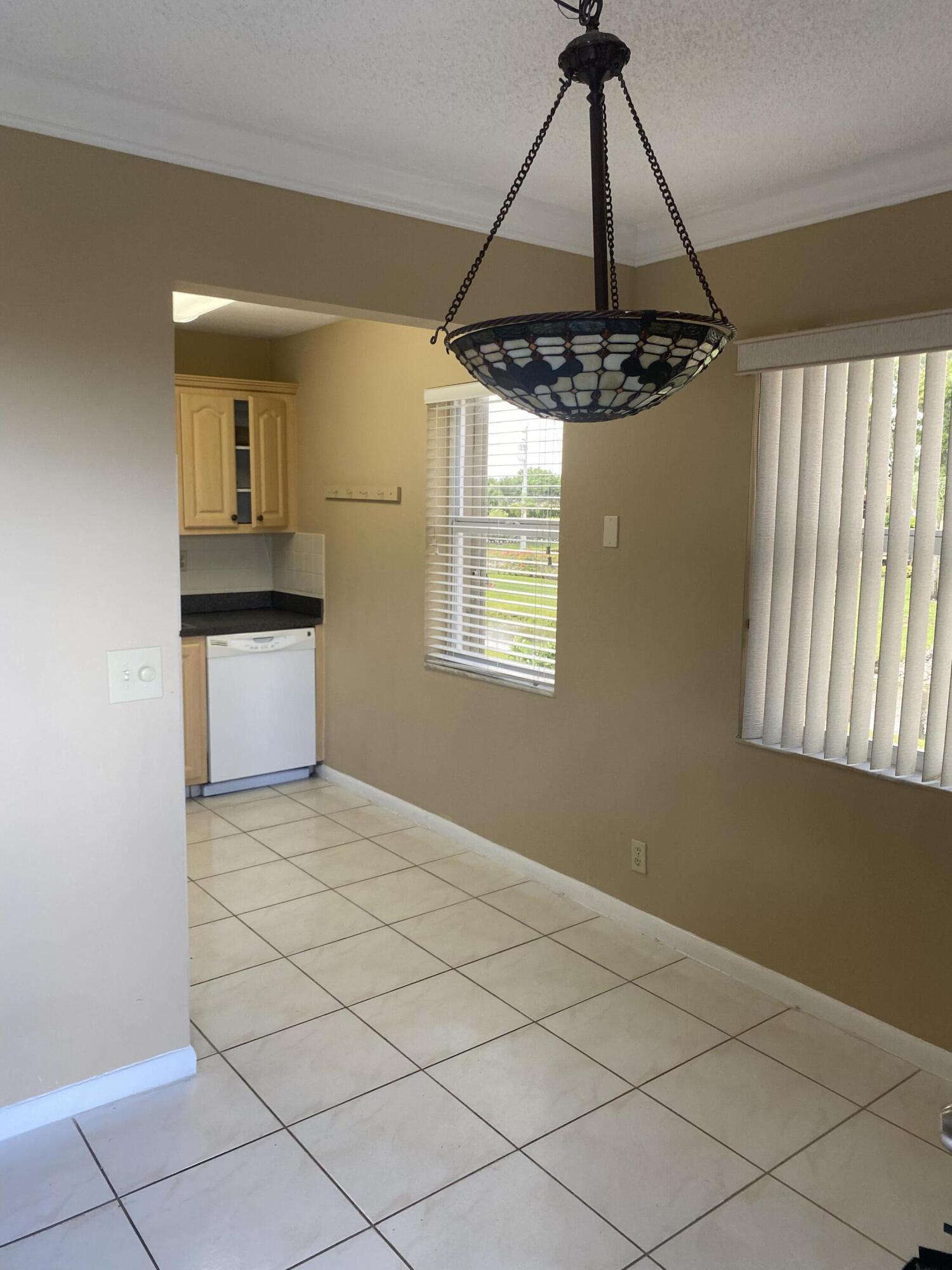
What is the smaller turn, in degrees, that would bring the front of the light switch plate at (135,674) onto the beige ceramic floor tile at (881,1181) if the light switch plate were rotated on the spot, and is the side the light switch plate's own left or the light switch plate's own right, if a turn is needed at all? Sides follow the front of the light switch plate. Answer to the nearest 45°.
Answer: approximately 45° to the light switch plate's own left

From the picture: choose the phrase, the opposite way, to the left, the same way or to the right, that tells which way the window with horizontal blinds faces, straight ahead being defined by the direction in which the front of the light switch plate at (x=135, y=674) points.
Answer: to the right

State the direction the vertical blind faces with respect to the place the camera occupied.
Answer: facing the viewer and to the left of the viewer

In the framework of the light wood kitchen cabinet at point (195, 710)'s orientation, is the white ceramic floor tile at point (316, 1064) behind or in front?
in front

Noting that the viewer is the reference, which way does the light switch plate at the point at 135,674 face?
facing the viewer

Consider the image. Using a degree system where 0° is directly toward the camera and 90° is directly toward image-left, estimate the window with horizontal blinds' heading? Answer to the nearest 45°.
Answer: approximately 45°

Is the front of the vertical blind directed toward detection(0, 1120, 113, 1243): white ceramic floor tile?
yes

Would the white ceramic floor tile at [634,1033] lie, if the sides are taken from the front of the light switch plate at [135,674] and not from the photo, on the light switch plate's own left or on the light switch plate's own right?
on the light switch plate's own left

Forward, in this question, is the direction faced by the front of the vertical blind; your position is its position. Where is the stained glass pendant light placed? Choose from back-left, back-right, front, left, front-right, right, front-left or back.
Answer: front-left

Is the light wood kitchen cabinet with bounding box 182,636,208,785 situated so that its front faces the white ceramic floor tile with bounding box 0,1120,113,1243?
yes

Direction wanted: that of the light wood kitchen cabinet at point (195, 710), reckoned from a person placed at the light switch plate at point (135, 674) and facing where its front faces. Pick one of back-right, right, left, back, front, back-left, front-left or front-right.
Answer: back

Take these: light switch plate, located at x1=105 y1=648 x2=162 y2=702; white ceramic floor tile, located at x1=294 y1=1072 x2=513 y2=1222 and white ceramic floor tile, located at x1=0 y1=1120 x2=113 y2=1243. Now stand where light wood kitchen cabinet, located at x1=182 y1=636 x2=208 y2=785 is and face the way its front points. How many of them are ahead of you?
3

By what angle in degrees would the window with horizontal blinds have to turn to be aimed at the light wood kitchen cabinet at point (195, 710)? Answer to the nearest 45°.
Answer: approximately 45° to its right
